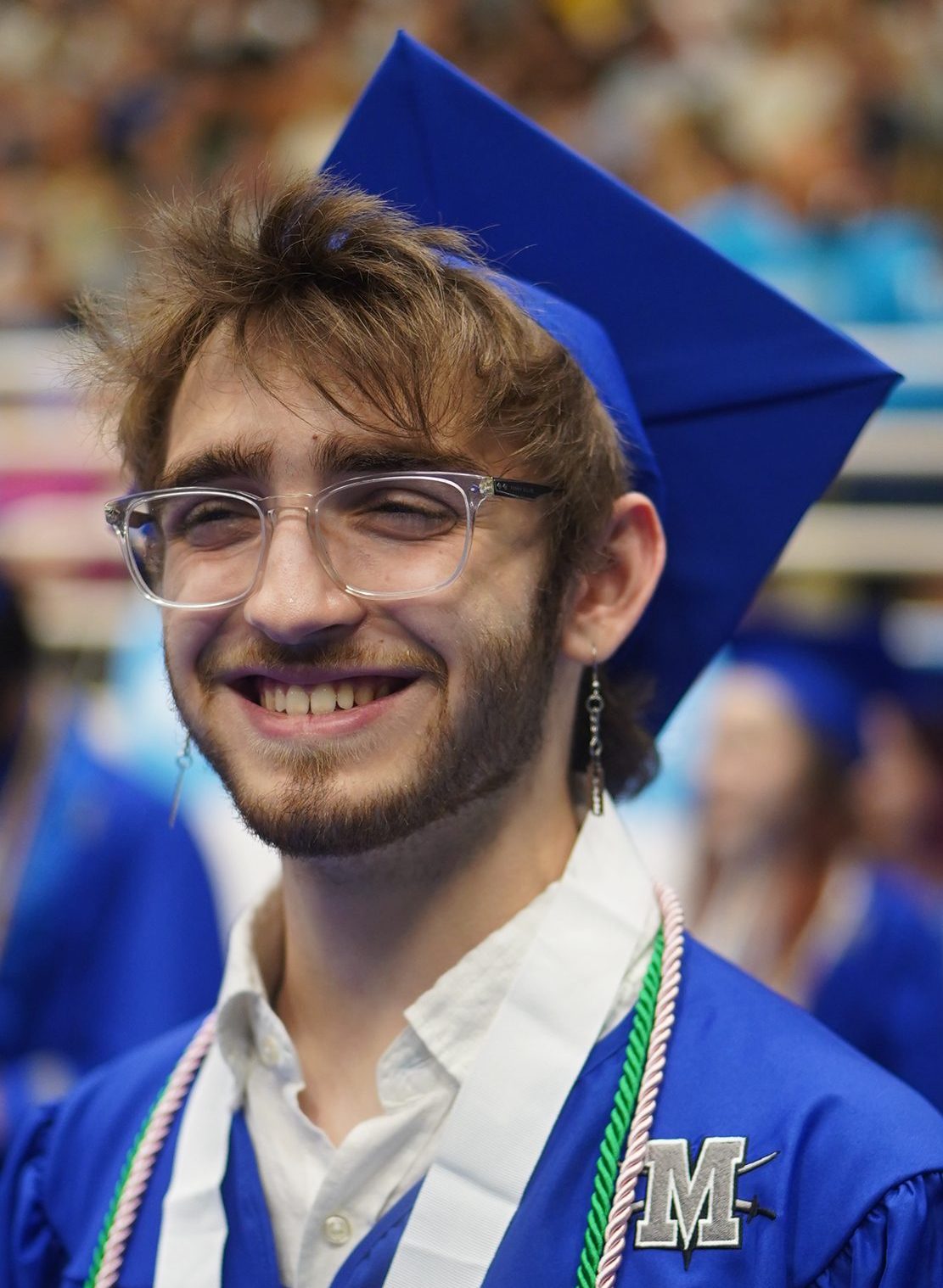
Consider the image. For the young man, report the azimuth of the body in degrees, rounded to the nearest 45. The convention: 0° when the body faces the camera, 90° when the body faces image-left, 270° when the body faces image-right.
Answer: approximately 45°

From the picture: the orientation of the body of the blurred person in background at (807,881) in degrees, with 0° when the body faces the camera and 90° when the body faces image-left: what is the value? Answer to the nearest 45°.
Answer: approximately 45°

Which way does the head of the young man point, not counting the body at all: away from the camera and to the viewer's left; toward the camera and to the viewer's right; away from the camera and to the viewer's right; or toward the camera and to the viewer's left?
toward the camera and to the viewer's left

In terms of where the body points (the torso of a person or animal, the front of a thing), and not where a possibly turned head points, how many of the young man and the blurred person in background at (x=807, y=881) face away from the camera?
0

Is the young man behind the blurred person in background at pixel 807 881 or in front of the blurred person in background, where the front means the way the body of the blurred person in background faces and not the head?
in front

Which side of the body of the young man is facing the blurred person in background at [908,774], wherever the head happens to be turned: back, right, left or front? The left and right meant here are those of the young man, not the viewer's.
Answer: back

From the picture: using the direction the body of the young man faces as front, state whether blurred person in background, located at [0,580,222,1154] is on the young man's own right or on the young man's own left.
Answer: on the young man's own right

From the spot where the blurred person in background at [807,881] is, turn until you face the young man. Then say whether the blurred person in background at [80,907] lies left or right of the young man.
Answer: right
